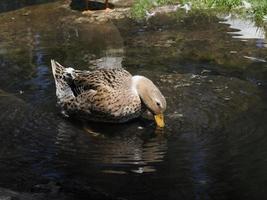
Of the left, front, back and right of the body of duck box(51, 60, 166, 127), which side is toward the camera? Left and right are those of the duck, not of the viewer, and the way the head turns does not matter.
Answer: right
